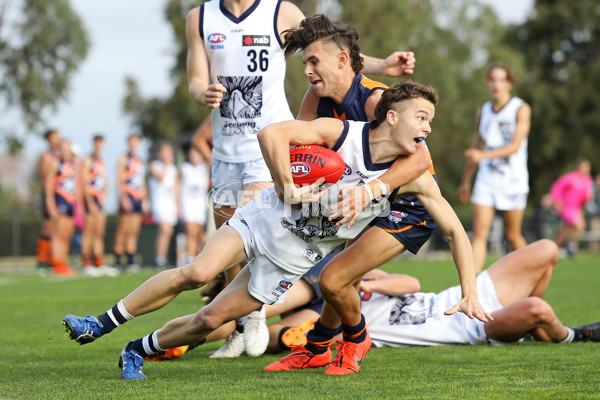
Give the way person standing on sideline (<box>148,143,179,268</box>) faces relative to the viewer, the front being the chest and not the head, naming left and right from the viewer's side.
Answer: facing the viewer

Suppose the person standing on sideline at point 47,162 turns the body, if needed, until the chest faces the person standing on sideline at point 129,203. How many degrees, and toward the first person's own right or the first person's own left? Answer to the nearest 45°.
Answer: approximately 45° to the first person's own left

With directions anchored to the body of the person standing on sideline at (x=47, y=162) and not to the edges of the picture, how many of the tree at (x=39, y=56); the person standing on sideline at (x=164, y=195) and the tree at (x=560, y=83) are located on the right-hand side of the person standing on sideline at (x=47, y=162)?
0

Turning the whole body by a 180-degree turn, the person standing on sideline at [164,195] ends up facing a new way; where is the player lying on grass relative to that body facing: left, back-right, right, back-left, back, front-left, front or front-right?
back

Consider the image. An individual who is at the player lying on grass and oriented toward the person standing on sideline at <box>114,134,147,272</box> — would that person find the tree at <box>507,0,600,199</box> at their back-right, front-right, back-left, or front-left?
front-right

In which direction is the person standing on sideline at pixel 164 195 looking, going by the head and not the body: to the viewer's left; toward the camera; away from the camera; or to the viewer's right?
toward the camera

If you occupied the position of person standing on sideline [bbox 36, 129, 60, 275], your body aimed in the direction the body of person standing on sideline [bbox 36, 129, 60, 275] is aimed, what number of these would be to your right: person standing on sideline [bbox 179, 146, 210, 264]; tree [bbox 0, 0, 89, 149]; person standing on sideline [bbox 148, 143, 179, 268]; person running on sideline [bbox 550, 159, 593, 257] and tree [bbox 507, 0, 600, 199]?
0

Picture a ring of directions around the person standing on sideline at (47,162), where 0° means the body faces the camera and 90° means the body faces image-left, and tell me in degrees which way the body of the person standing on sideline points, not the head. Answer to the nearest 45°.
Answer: approximately 315°

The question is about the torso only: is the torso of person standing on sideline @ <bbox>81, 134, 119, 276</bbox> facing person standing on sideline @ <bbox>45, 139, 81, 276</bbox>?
no

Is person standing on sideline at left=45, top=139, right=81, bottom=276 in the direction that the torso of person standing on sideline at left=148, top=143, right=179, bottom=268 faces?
no

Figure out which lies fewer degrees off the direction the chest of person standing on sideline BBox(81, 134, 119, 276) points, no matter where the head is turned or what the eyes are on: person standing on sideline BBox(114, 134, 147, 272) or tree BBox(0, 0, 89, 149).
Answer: the person standing on sideline
